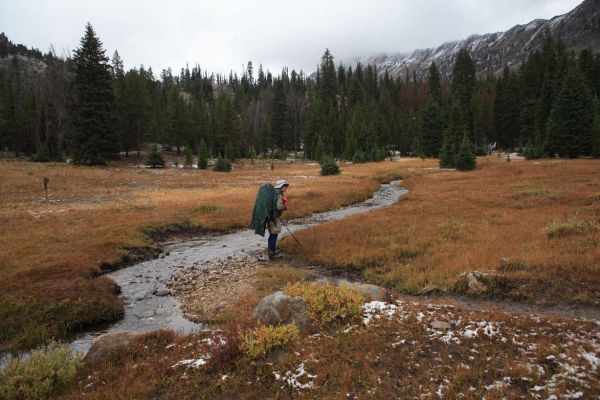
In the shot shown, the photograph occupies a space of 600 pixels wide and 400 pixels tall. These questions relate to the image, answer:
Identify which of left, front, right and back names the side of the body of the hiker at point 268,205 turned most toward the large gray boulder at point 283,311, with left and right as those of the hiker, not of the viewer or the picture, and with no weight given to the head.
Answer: right

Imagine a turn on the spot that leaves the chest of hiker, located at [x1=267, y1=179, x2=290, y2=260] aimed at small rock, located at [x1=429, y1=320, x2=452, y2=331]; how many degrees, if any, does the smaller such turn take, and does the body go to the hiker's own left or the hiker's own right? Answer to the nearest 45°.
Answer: approximately 90° to the hiker's own right

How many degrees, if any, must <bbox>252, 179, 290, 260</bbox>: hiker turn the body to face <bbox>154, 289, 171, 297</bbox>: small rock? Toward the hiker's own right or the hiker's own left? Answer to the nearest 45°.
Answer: approximately 135° to the hiker's own right

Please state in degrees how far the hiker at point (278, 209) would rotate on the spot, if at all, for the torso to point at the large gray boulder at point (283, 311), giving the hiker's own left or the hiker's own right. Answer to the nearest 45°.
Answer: approximately 90° to the hiker's own right

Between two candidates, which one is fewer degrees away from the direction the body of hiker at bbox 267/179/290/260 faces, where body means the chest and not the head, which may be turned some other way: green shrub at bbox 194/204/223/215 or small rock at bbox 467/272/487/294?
the small rock

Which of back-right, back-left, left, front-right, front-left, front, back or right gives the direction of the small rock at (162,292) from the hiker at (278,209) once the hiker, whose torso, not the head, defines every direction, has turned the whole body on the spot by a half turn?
front-left

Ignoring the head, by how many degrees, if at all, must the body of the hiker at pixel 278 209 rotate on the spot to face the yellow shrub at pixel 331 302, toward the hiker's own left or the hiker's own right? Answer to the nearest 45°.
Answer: approximately 90° to the hiker's own right

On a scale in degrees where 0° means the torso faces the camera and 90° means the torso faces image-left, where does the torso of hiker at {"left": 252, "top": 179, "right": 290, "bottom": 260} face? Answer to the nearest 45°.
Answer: approximately 270°

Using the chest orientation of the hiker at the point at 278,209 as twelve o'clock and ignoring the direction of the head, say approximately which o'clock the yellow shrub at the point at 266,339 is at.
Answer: The yellow shrub is roughly at 3 o'clock from the hiker.

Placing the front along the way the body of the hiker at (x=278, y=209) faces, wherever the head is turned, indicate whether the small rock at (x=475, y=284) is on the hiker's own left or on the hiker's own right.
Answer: on the hiker's own right
